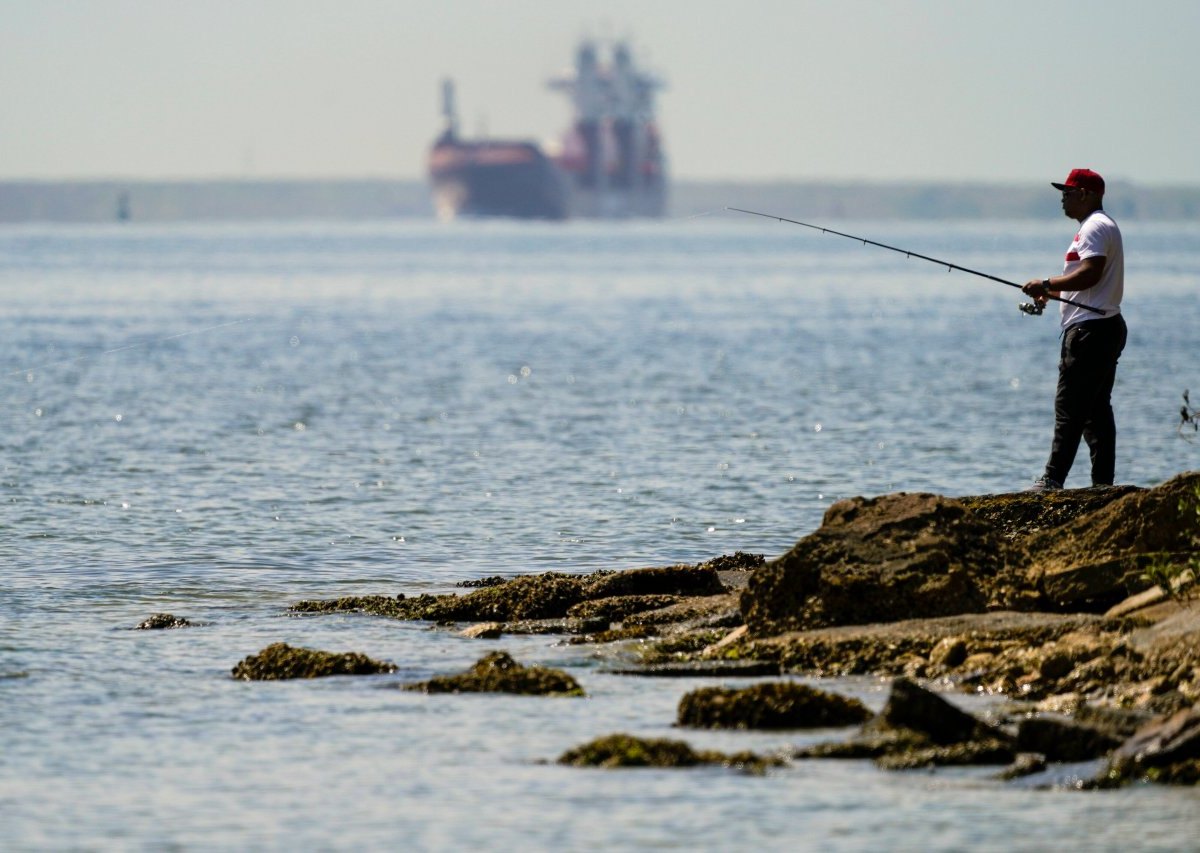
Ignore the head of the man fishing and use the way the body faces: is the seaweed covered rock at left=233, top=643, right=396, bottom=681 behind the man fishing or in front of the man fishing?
in front

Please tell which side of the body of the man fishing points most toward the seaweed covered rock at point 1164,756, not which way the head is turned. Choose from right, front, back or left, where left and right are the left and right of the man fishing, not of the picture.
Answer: left

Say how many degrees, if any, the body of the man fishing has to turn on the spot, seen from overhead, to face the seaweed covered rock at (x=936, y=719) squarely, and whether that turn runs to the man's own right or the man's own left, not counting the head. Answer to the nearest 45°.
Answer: approximately 90° to the man's own left

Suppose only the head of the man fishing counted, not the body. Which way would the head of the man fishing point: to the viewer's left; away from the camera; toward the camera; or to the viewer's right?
to the viewer's left

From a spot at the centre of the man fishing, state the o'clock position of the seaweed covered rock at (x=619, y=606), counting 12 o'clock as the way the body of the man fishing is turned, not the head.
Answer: The seaweed covered rock is roughly at 11 o'clock from the man fishing.

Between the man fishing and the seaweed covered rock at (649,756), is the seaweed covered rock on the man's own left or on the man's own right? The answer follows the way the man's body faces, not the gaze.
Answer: on the man's own left

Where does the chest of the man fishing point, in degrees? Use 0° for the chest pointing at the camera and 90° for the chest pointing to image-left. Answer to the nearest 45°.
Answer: approximately 90°

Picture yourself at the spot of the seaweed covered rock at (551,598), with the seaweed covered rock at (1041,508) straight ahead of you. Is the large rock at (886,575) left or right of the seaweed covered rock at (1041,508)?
right

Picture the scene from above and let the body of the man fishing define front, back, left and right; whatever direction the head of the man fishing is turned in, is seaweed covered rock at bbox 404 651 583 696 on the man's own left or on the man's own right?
on the man's own left

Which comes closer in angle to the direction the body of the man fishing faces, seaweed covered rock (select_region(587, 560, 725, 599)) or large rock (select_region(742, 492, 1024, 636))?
the seaweed covered rock

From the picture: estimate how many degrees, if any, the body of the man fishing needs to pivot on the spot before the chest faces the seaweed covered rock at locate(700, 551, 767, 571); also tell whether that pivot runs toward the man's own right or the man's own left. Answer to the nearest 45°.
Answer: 0° — they already face it
